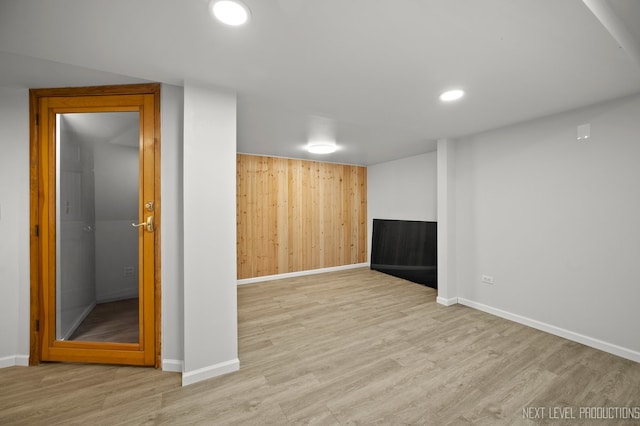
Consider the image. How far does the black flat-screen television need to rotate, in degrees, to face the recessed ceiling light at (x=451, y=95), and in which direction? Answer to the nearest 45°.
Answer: approximately 45° to its left

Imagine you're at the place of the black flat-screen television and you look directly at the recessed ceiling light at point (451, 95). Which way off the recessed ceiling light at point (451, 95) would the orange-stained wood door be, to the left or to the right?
right

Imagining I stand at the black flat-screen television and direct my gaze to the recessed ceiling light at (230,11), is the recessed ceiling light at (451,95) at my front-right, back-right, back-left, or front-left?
front-left

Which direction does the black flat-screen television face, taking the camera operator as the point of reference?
facing the viewer and to the left of the viewer
